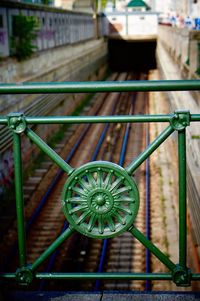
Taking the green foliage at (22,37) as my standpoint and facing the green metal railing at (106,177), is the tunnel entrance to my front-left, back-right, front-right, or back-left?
back-left

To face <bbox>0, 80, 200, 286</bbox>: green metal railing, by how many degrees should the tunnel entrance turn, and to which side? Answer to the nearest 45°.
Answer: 0° — it already faces it

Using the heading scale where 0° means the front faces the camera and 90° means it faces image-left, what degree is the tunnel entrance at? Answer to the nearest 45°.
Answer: approximately 0°
